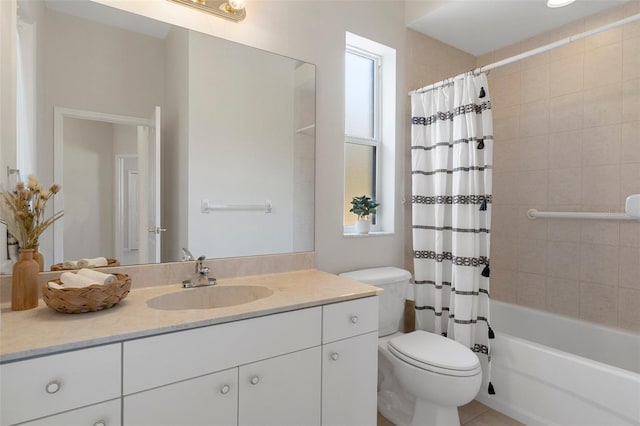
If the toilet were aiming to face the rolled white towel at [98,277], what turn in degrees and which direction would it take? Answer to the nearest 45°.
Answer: approximately 90° to its right

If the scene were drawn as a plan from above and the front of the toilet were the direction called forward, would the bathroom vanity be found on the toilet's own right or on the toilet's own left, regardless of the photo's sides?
on the toilet's own right

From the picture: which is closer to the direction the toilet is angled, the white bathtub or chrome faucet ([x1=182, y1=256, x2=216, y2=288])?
the white bathtub

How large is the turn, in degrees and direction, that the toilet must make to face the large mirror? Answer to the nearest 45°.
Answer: approximately 90° to its right

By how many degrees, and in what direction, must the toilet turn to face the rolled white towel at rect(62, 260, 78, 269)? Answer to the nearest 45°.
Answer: approximately 90° to its right

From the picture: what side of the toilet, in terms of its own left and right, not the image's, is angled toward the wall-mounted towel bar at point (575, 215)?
left

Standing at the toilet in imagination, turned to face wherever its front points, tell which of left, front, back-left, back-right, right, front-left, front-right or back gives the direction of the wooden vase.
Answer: right

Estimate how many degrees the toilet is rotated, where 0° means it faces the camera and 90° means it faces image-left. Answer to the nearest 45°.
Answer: approximately 315°

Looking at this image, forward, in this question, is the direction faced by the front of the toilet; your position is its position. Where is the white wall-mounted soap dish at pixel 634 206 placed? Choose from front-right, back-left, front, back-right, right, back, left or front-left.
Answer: front-left
